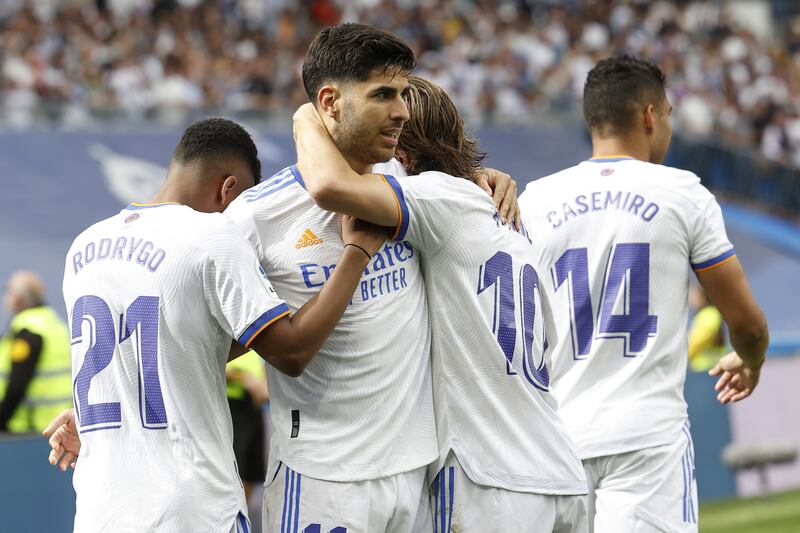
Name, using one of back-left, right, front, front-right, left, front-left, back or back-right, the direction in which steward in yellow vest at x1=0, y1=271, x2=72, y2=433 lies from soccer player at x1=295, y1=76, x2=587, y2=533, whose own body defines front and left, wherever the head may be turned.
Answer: front

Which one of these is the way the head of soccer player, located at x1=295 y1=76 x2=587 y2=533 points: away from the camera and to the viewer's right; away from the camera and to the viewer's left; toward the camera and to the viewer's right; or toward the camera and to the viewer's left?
away from the camera and to the viewer's left

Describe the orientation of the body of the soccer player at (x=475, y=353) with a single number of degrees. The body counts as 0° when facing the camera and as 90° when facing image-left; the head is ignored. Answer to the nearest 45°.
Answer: approximately 135°

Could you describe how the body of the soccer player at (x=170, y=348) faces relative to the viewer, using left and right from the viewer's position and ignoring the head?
facing away from the viewer and to the right of the viewer

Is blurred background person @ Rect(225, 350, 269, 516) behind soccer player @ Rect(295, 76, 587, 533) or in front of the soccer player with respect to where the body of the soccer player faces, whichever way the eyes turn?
in front

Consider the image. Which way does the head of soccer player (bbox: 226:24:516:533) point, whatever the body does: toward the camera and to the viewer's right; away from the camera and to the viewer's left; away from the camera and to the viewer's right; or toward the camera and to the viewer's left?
toward the camera and to the viewer's right

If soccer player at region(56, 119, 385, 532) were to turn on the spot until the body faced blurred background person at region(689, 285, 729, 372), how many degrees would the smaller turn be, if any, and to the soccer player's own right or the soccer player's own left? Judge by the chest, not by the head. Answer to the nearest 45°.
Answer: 0° — they already face them

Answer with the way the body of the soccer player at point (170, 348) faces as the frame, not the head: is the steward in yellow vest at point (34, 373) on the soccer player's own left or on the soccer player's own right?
on the soccer player's own left

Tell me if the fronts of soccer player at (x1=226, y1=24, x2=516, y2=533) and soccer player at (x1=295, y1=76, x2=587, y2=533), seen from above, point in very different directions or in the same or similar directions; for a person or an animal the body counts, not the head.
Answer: very different directions

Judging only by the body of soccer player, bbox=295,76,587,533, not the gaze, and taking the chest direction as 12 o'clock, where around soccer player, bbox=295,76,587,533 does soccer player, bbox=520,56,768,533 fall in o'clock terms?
soccer player, bbox=520,56,768,533 is roughly at 3 o'clock from soccer player, bbox=295,76,587,533.

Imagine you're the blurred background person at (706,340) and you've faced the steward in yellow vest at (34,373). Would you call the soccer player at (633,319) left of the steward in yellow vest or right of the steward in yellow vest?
left
